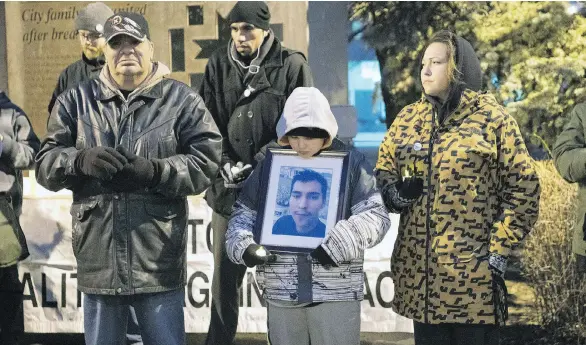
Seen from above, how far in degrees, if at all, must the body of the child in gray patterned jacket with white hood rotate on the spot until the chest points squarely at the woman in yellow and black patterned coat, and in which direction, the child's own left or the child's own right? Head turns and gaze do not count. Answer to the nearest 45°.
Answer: approximately 90° to the child's own left

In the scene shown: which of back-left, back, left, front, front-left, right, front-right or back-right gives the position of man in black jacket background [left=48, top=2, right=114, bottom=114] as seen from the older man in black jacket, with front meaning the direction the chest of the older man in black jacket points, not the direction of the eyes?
back

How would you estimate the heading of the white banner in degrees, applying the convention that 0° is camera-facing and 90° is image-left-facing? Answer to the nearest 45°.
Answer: approximately 0°

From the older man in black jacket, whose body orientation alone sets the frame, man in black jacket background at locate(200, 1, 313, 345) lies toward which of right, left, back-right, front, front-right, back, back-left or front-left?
back-left

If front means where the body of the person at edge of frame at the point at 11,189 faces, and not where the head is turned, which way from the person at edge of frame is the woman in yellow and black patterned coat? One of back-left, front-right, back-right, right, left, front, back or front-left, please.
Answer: left

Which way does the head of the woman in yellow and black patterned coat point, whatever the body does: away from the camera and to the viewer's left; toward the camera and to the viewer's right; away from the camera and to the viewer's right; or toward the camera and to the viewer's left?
toward the camera and to the viewer's left
